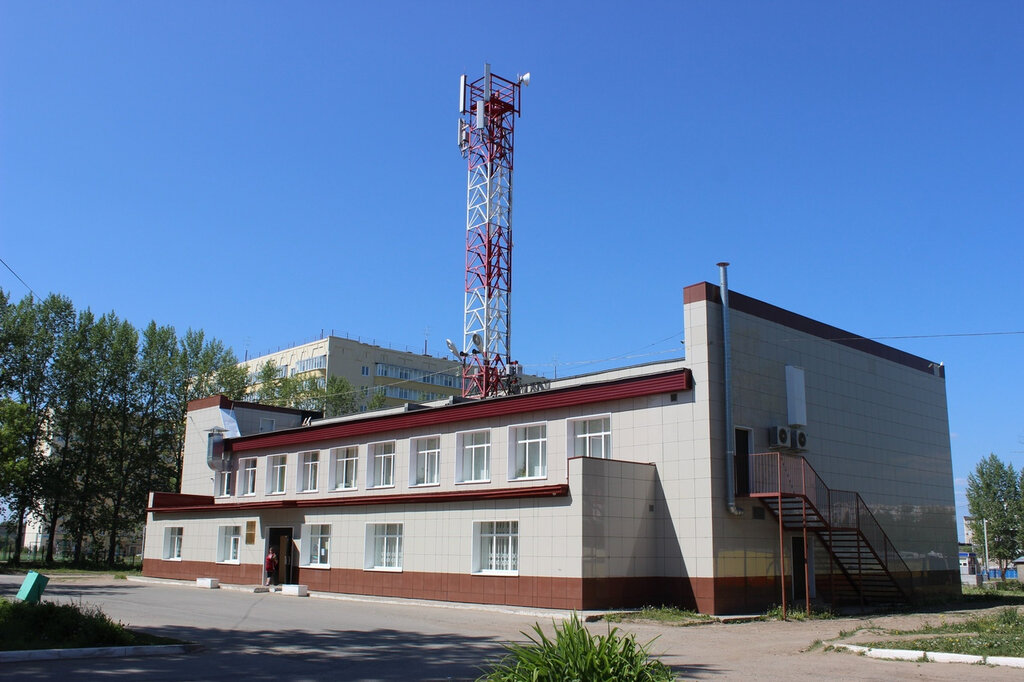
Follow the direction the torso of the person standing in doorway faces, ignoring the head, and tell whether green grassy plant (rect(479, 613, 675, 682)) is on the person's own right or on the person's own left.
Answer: on the person's own left

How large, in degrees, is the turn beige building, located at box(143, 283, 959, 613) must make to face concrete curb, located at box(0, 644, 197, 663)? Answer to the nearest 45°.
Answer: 0° — it already faces it

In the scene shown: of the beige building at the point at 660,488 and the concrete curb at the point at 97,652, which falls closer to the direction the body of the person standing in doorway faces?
the concrete curb

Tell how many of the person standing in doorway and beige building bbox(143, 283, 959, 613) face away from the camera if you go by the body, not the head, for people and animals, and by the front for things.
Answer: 0

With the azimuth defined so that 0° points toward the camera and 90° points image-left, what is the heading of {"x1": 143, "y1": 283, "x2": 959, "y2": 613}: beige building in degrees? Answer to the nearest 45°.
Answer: approximately 45°
